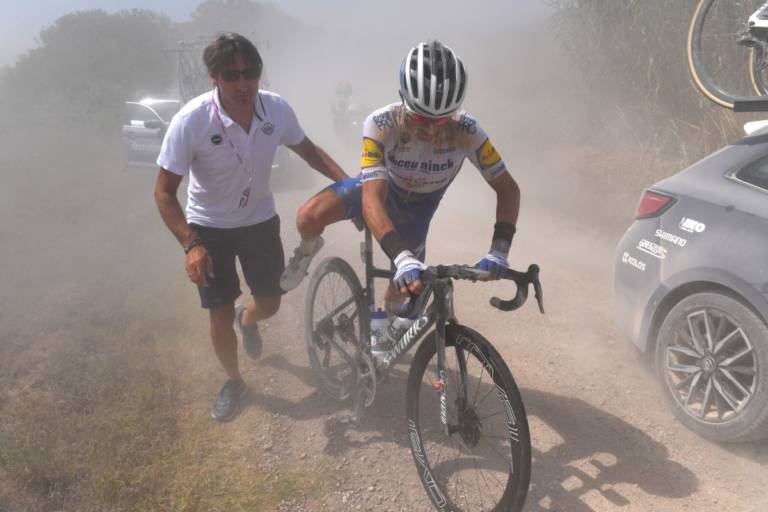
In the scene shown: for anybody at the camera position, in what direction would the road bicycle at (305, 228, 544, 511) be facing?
facing the viewer and to the right of the viewer

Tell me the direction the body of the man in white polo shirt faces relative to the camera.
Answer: toward the camera

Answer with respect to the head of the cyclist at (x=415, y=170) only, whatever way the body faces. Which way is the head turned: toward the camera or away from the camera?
toward the camera

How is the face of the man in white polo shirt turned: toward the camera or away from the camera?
toward the camera

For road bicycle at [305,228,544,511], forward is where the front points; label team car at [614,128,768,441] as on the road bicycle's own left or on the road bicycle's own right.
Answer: on the road bicycle's own left

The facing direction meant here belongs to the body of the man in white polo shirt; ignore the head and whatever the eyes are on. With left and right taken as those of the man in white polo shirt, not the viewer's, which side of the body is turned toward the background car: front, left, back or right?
back

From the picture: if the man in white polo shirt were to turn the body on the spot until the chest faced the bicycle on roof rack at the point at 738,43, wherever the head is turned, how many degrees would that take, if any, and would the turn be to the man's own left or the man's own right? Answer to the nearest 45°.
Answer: approximately 90° to the man's own left

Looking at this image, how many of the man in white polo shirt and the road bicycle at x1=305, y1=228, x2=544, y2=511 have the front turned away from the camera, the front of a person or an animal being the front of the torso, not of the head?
0
